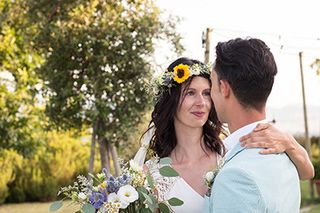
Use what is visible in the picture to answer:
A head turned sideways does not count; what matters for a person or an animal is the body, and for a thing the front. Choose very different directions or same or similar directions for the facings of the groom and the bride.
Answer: very different directions

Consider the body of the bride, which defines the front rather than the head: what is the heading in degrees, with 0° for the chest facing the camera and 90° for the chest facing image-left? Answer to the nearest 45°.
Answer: approximately 315°

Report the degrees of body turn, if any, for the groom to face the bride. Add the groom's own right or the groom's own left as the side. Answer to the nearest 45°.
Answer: approximately 45° to the groom's own right

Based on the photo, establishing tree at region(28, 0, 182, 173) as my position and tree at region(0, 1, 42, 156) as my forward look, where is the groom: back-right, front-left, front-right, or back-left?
back-left

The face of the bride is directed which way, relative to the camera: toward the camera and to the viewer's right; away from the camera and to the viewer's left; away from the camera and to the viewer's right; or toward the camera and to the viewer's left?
toward the camera and to the viewer's right

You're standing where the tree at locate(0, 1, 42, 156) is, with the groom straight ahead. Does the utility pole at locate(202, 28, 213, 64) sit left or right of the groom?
left

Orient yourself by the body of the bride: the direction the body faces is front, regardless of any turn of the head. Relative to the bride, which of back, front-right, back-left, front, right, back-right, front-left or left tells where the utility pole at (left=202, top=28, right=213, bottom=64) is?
back-left

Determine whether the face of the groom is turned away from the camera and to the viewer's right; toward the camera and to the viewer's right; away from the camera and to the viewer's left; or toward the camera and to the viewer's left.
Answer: away from the camera and to the viewer's left

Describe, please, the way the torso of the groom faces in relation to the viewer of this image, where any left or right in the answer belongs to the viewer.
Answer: facing away from the viewer and to the left of the viewer
